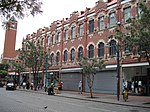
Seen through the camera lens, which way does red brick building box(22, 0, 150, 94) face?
facing the viewer and to the left of the viewer

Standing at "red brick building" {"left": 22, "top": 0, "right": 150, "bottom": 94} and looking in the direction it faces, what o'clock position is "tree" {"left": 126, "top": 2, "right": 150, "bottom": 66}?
The tree is roughly at 10 o'clock from the red brick building.
